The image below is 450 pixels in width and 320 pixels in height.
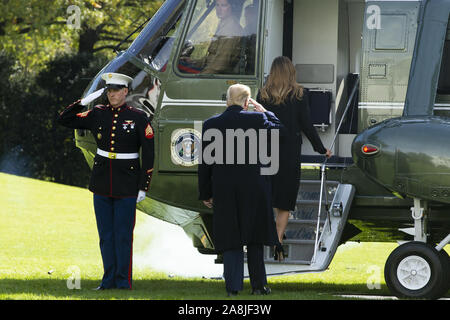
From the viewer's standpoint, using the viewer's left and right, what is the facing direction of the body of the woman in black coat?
facing away from the viewer

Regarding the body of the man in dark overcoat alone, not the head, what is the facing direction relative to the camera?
away from the camera

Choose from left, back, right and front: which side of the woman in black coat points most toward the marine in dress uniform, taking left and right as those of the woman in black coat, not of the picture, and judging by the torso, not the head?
left

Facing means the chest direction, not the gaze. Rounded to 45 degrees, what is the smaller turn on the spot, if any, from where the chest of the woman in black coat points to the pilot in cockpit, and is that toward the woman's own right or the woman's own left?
approximately 45° to the woman's own left

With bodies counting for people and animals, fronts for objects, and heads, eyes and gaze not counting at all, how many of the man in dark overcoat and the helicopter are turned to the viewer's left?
1

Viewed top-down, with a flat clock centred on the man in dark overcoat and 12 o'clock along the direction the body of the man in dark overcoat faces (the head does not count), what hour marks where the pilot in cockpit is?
The pilot in cockpit is roughly at 12 o'clock from the man in dark overcoat.

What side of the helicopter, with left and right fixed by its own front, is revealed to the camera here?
left

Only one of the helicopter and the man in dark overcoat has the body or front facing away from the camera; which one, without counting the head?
the man in dark overcoat

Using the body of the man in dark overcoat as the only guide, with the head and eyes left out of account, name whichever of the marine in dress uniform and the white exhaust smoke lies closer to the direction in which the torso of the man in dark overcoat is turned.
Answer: the white exhaust smoke

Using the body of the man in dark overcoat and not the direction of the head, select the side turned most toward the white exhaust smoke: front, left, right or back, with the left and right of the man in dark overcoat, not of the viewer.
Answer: front

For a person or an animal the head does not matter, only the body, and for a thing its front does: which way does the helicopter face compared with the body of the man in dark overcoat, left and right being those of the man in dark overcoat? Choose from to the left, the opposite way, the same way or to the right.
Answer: to the left

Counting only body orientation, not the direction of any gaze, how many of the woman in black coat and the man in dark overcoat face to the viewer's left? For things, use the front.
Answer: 0
